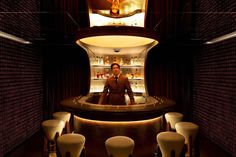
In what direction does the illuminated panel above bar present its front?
toward the camera

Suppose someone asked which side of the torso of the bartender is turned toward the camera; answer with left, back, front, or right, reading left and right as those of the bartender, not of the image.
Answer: front

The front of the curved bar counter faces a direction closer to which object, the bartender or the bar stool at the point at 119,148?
the bar stool

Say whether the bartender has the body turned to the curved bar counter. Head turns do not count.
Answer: yes

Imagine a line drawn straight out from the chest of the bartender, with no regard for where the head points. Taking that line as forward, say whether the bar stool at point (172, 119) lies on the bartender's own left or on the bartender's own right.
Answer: on the bartender's own left

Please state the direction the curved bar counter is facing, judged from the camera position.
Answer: facing the viewer

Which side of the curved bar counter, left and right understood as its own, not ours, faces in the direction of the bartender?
back

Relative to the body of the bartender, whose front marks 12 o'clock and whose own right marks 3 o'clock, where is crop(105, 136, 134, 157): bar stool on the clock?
The bar stool is roughly at 12 o'clock from the bartender.

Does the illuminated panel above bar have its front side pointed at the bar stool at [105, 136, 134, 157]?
yes

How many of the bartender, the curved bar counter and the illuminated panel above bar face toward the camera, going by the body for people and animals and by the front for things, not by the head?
3

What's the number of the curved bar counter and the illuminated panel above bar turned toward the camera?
2
